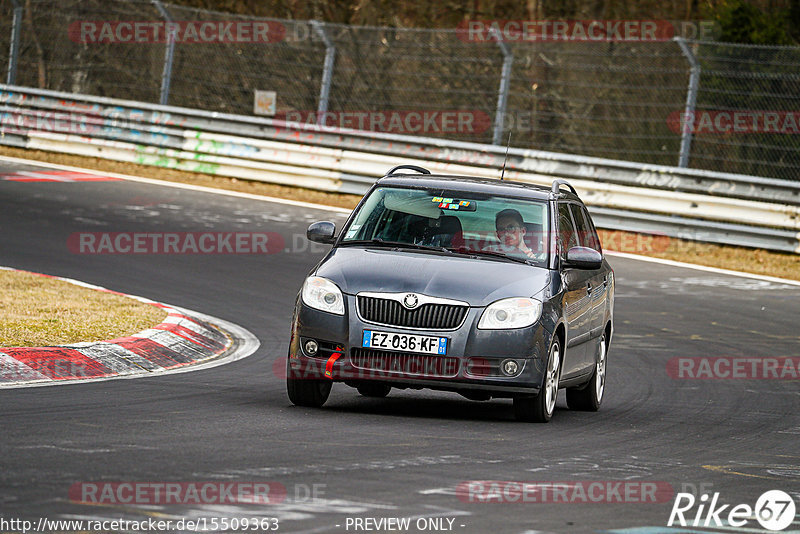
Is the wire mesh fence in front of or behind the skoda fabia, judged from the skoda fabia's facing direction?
behind

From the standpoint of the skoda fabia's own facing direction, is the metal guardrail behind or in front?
behind

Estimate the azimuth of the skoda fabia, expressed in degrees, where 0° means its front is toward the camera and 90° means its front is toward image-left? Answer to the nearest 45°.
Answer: approximately 0°
